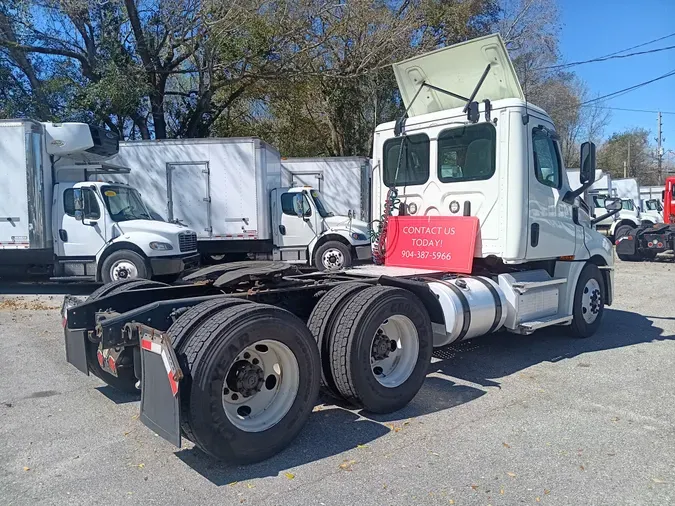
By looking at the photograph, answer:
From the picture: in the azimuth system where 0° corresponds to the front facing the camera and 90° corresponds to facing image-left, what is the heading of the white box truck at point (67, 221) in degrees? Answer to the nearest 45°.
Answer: approximately 315°

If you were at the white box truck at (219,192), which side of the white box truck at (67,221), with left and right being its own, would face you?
left

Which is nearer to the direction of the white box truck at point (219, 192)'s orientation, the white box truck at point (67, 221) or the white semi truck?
the white semi truck

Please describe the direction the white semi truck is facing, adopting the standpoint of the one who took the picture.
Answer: facing away from the viewer and to the right of the viewer

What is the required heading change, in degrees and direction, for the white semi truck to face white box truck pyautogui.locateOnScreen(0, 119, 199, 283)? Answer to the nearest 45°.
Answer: approximately 90° to its left

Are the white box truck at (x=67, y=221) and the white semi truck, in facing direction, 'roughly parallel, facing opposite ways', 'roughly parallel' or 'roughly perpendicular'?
roughly perpendicular

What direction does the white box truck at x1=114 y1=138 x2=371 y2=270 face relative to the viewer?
to the viewer's right
